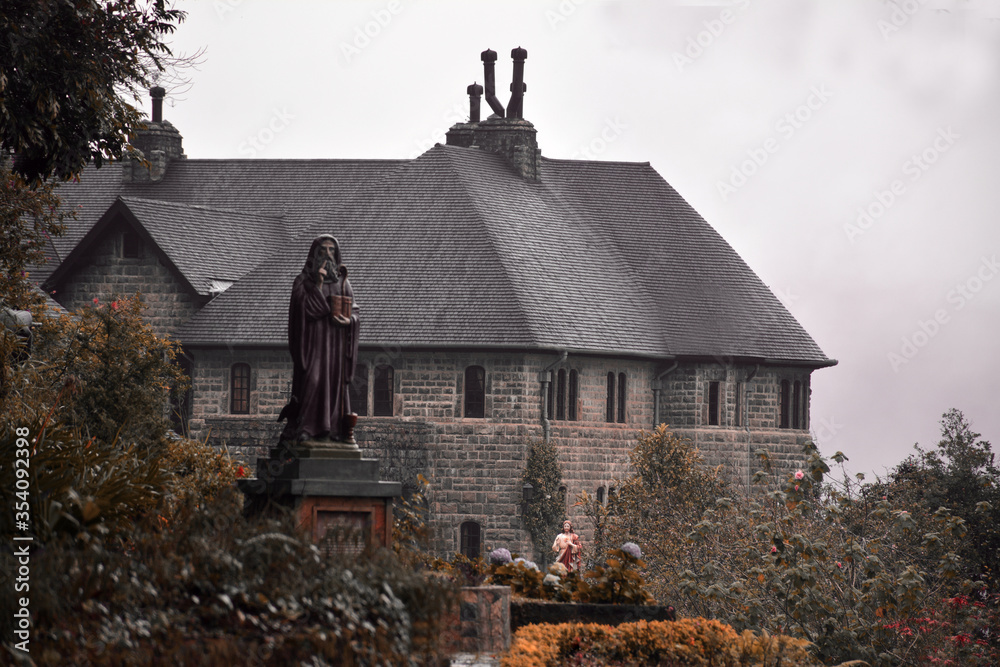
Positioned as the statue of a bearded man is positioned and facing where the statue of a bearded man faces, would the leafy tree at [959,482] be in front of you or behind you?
behind

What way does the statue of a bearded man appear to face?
toward the camera

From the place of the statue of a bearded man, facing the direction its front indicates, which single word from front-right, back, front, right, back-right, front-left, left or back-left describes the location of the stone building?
back

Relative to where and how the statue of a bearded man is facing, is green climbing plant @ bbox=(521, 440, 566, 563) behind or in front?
behind

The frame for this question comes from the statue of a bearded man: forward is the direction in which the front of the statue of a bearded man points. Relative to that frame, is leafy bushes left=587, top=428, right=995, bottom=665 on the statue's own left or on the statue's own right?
on the statue's own left

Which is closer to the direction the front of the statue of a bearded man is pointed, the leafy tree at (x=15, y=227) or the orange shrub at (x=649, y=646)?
the orange shrub

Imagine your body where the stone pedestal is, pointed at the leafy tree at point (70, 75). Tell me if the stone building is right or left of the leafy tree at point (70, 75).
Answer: right

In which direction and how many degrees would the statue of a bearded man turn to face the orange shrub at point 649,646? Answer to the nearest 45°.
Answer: approximately 90° to its left
